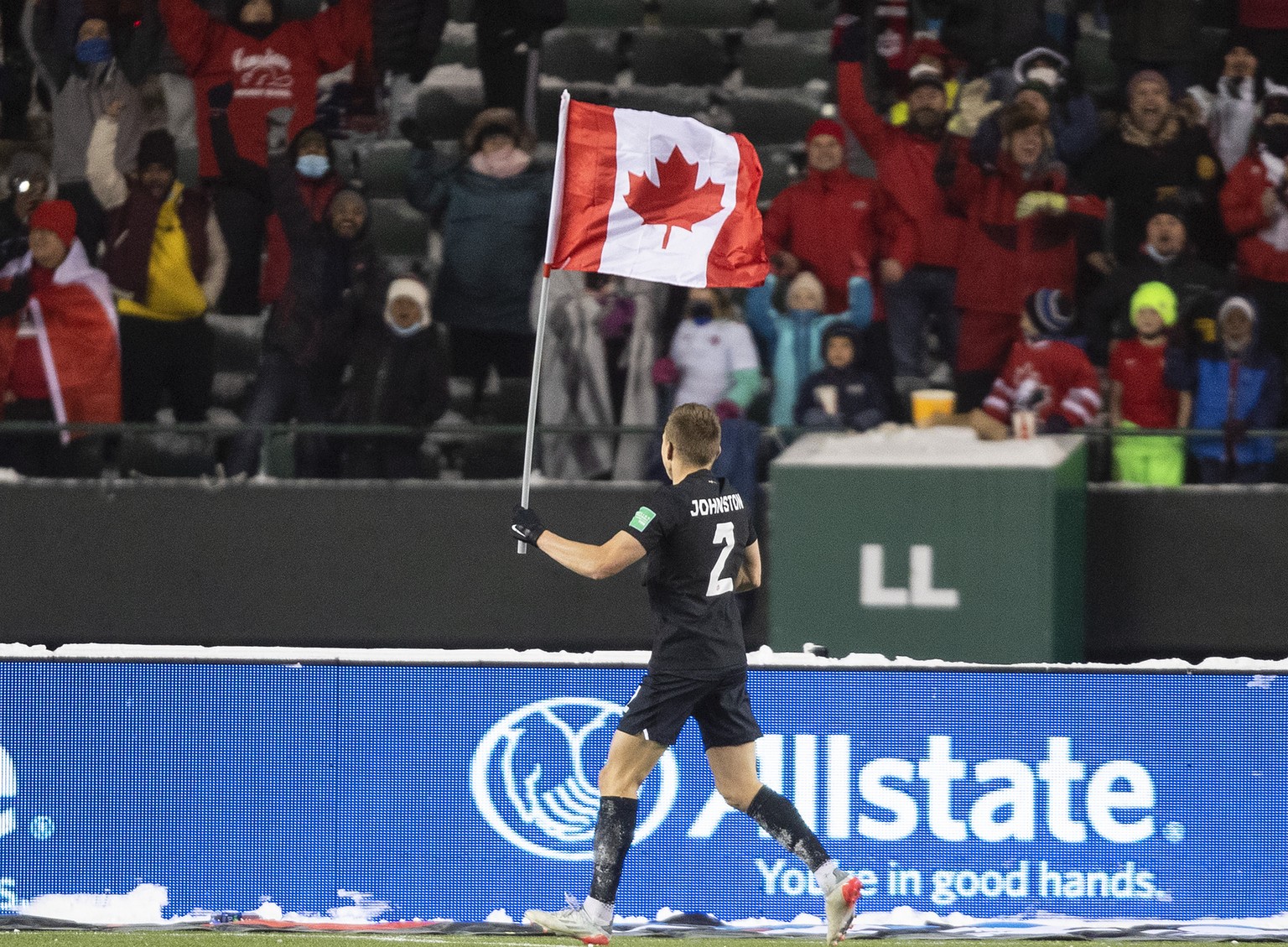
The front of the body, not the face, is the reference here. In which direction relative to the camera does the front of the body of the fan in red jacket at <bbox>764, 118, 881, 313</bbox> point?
toward the camera

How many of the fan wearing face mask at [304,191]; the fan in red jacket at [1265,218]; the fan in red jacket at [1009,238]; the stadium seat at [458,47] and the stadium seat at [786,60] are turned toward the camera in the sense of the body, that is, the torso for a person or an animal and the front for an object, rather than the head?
5

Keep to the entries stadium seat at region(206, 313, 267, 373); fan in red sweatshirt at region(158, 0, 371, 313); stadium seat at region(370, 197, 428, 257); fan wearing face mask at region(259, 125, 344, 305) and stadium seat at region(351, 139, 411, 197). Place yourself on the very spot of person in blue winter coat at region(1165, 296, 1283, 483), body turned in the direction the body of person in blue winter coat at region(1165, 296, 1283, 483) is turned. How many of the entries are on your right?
5

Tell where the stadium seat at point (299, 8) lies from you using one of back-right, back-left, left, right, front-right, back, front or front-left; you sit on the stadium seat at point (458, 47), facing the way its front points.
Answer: right

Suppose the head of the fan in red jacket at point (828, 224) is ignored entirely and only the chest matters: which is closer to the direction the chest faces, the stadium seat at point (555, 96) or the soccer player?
the soccer player

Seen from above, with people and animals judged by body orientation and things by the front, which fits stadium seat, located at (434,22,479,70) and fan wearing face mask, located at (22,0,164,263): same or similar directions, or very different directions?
same or similar directions

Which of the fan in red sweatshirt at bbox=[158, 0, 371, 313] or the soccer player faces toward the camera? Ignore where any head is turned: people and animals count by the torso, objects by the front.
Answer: the fan in red sweatshirt

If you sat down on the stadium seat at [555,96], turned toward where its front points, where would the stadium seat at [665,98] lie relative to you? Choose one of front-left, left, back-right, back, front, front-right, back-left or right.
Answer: left

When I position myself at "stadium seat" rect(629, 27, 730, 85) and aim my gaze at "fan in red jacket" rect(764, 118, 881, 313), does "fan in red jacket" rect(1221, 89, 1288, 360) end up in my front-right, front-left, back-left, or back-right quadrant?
front-left

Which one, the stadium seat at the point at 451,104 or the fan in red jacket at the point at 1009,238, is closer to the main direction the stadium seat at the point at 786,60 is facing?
the fan in red jacket

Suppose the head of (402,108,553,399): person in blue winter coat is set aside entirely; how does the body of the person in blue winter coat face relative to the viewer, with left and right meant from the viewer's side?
facing the viewer

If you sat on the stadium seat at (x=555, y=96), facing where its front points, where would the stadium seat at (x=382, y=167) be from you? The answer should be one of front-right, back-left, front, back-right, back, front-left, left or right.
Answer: right

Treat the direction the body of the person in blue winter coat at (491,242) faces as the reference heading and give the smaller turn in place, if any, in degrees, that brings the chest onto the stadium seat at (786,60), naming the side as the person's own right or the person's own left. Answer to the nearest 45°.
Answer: approximately 135° to the person's own left

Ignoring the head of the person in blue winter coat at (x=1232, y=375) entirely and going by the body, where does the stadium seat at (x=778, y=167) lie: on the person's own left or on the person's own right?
on the person's own right

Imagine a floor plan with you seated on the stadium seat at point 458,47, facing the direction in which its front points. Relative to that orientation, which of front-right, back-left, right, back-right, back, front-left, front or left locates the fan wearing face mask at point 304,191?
front-right

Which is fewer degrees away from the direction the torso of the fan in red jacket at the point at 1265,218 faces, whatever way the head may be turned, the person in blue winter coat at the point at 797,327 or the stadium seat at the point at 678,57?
the person in blue winter coat

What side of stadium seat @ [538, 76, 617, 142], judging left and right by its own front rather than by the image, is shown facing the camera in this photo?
front

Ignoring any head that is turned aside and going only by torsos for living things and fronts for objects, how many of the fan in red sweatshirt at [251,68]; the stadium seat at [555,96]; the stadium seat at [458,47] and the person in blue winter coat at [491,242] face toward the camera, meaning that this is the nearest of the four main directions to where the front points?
4

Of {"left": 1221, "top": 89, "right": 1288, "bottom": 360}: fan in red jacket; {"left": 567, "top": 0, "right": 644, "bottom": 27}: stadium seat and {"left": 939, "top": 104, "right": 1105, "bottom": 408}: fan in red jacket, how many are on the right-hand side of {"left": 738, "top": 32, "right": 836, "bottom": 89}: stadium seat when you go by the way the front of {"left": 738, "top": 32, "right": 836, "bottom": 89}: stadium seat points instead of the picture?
1

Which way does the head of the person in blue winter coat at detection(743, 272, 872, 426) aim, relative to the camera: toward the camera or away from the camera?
toward the camera

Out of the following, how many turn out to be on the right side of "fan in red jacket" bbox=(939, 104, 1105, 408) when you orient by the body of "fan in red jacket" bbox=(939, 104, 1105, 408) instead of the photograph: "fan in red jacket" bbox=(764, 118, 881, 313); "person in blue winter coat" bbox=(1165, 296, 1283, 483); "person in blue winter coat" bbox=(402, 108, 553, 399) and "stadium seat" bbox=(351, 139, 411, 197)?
3

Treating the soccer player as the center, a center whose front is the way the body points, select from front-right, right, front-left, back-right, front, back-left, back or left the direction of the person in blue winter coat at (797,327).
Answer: front-right
